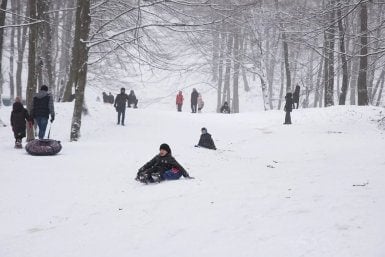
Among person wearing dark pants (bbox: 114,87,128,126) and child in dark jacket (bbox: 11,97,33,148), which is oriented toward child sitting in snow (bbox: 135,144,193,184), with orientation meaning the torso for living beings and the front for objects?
the person wearing dark pants

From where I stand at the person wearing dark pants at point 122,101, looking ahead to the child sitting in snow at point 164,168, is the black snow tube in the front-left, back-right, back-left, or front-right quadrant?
front-right

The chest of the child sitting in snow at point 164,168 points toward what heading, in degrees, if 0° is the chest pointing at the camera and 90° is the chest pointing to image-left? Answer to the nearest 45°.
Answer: approximately 45°

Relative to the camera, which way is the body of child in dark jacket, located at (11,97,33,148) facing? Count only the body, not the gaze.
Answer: away from the camera

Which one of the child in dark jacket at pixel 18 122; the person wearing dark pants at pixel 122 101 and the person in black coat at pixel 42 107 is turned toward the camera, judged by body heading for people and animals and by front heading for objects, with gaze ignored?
the person wearing dark pants

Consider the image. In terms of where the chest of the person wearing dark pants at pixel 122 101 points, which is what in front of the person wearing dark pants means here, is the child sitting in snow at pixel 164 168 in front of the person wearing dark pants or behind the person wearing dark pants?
in front

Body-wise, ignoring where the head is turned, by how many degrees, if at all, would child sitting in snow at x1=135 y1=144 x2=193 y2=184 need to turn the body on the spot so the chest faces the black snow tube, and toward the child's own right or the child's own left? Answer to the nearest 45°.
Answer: approximately 90° to the child's own right

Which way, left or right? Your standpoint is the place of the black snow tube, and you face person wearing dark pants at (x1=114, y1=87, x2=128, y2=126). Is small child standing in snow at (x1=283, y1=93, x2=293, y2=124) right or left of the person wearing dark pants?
right

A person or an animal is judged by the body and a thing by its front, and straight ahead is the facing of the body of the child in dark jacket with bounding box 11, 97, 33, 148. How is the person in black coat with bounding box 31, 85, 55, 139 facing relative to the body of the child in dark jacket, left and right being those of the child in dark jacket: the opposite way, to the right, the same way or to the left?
the same way

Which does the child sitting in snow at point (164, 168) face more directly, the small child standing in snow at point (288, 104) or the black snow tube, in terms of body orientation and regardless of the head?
the black snow tube

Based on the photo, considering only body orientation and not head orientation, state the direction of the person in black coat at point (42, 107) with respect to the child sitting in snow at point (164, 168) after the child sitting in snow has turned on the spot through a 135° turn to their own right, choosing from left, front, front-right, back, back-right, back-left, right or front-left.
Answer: front-left

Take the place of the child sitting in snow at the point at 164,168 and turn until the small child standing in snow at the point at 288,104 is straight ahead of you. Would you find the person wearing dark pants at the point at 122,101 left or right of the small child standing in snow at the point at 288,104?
left

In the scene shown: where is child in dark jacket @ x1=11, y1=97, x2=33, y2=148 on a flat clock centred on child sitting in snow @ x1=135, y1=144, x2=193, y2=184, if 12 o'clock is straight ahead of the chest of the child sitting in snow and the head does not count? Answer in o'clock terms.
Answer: The child in dark jacket is roughly at 3 o'clock from the child sitting in snow.
